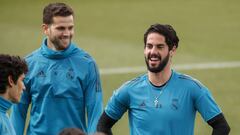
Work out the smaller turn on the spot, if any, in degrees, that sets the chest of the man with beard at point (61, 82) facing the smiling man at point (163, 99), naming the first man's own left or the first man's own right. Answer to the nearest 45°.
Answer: approximately 45° to the first man's own left

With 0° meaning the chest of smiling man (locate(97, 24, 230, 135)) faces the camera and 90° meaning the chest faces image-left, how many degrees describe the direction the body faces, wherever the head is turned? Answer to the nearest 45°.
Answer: approximately 0°

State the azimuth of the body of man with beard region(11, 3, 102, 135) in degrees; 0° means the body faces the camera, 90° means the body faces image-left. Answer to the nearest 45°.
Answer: approximately 0°

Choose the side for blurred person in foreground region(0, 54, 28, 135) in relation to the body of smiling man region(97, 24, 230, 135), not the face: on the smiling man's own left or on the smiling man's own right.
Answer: on the smiling man's own right

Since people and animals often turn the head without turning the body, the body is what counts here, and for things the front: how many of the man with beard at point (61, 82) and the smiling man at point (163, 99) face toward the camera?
2

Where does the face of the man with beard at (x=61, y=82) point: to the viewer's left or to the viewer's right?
to the viewer's right

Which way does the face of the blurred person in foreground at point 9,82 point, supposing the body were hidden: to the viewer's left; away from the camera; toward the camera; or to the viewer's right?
to the viewer's right
